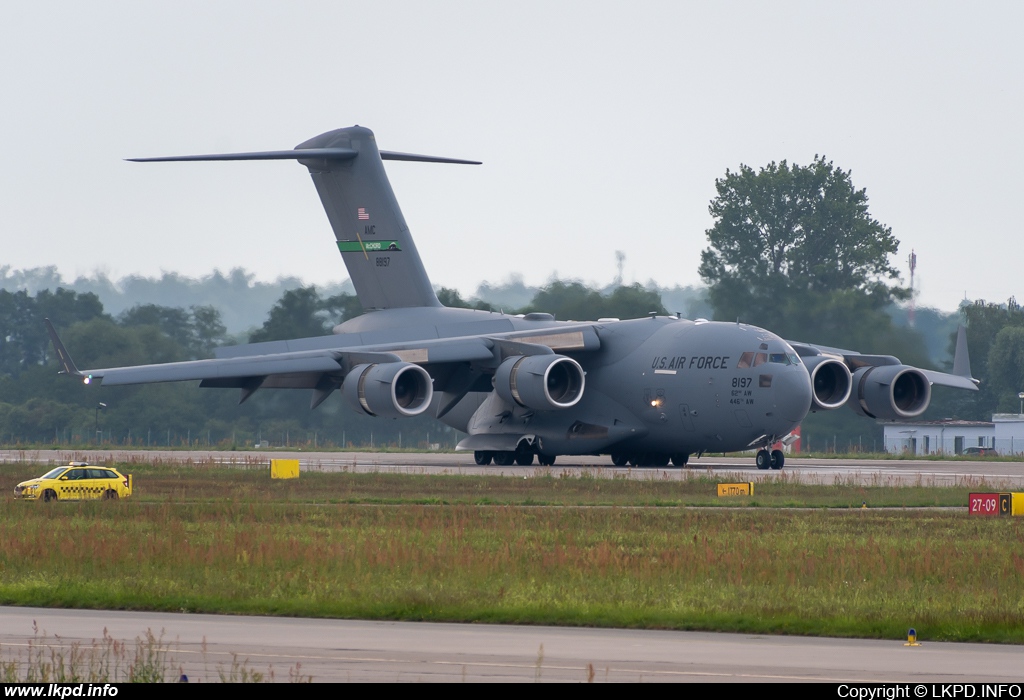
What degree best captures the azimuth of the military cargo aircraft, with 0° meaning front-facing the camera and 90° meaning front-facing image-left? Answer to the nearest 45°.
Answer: approximately 315°

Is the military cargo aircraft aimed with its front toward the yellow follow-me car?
no

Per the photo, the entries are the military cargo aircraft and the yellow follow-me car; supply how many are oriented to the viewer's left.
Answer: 1

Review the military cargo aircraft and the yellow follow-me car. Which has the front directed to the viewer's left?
the yellow follow-me car

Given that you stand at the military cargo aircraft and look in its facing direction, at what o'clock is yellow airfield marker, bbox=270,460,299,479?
The yellow airfield marker is roughly at 3 o'clock from the military cargo aircraft.

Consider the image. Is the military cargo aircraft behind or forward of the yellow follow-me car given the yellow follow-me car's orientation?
behind

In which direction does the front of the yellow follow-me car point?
to the viewer's left

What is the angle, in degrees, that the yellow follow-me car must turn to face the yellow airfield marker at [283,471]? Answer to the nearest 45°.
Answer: approximately 135° to its right
